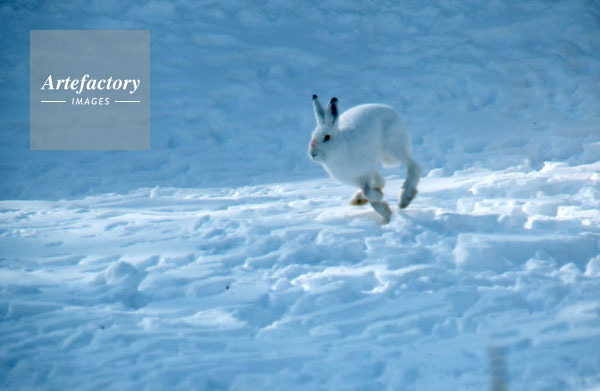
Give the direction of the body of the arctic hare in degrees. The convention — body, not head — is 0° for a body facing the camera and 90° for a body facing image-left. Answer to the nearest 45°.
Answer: approximately 90°
